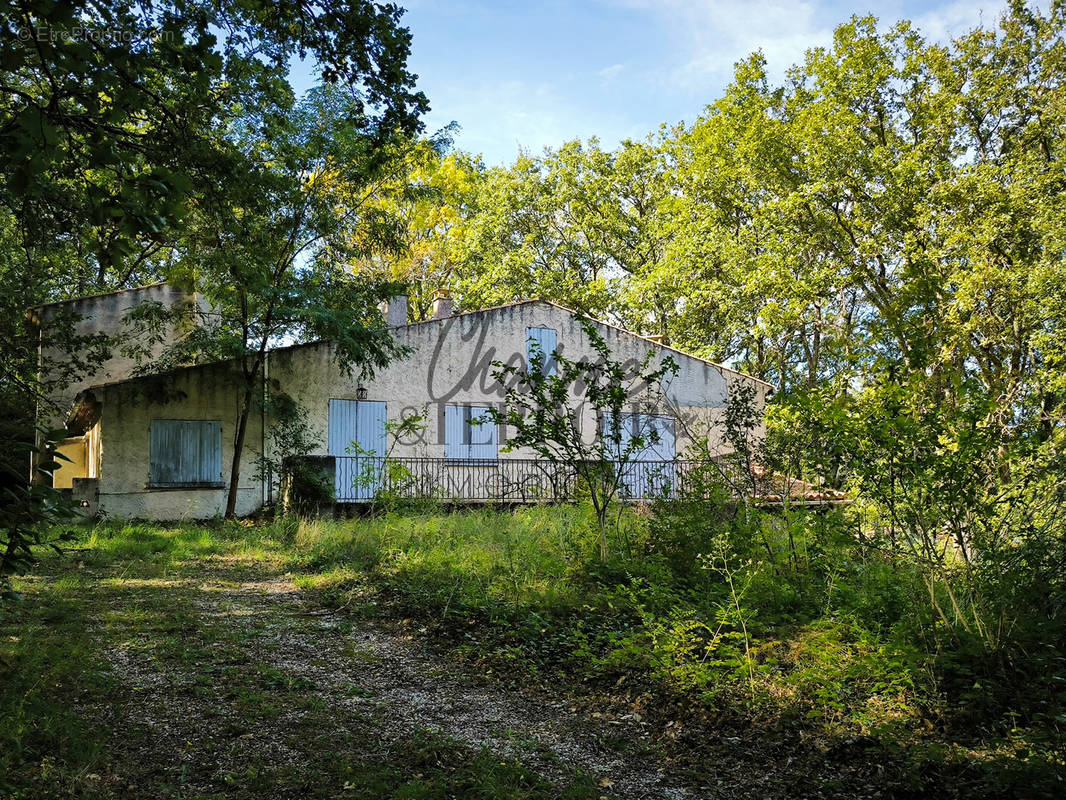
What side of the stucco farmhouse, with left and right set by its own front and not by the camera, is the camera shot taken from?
front
